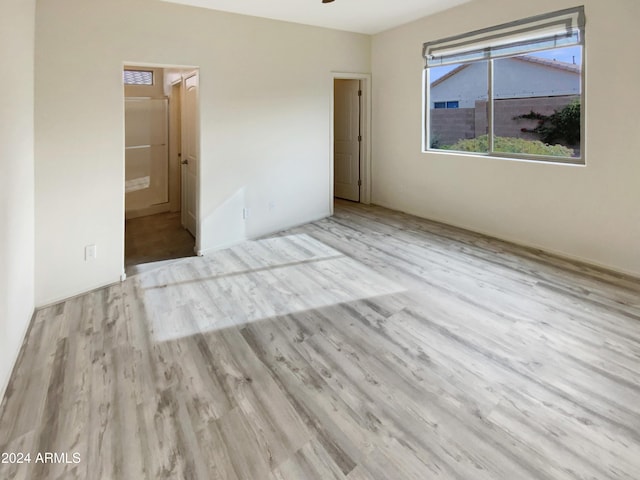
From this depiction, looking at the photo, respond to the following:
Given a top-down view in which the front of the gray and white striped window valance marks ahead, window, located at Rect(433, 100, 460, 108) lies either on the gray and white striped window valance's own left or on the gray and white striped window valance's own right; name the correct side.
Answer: on the gray and white striped window valance's own right

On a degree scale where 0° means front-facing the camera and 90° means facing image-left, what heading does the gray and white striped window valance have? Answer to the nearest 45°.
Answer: approximately 45°

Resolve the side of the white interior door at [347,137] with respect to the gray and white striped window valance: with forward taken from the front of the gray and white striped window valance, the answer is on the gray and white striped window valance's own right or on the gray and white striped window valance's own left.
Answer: on the gray and white striped window valance's own right
